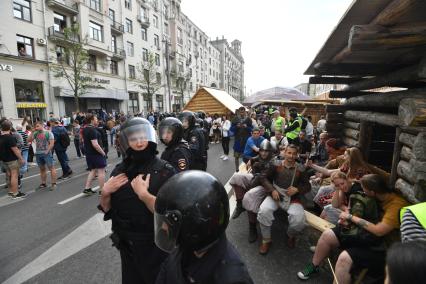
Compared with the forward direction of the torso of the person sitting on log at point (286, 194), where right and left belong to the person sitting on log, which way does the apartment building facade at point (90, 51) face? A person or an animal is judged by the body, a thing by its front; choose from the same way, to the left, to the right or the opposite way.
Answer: to the left

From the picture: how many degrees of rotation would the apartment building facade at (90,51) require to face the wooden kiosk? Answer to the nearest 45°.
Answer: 0° — it already faces it

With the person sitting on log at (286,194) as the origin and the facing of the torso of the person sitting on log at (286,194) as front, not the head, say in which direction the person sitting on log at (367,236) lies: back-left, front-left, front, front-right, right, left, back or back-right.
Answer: front-left

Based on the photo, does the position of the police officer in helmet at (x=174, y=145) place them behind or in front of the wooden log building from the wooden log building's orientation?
in front

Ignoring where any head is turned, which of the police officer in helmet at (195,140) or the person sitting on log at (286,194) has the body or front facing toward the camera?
the person sitting on log

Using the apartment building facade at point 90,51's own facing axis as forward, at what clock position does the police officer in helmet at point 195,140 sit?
The police officer in helmet is roughly at 1 o'clock from the apartment building facade.

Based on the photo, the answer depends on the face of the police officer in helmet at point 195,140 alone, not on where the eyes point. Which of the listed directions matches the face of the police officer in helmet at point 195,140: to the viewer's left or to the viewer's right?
to the viewer's left

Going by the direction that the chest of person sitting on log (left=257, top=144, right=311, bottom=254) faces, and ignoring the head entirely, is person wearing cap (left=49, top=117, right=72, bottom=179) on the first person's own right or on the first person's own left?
on the first person's own right

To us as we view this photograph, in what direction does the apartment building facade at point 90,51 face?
facing the viewer and to the right of the viewer

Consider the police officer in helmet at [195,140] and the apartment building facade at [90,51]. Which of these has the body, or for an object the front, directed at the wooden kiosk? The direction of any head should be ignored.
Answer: the apartment building facade

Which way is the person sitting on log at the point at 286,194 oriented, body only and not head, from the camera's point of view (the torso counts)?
toward the camera

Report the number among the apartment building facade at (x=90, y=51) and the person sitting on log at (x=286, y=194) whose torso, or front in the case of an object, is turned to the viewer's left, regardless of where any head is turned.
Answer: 0

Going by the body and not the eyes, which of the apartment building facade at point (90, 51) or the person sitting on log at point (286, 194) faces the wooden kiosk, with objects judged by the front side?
the apartment building facade

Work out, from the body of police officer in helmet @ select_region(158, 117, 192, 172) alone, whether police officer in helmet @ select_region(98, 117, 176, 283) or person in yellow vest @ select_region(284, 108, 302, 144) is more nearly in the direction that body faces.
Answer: the police officer in helmet

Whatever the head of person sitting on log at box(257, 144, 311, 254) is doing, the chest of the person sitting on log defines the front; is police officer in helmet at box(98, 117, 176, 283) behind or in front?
in front
